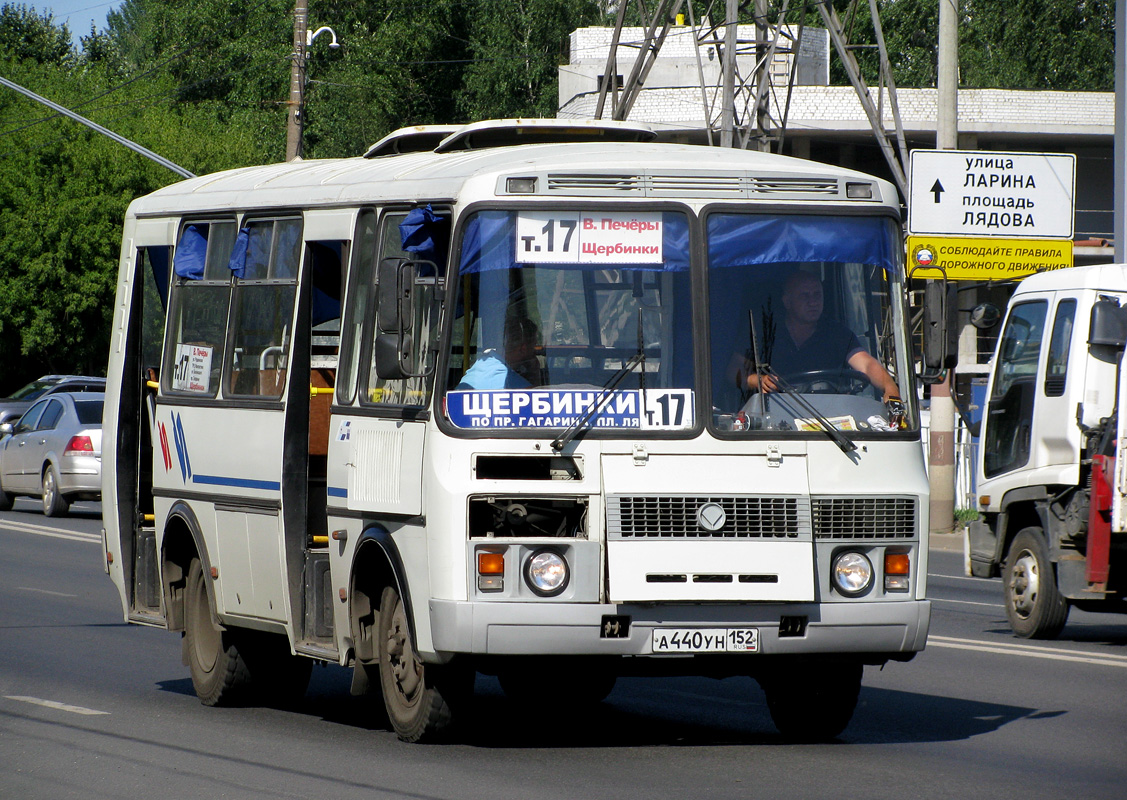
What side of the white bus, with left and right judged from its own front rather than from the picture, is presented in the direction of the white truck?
left

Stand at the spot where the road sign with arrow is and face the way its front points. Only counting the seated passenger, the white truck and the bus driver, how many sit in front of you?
3

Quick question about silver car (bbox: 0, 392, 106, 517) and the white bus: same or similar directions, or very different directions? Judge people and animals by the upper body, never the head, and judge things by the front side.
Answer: very different directions

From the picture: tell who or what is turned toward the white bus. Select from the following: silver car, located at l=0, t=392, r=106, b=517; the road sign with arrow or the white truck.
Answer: the road sign with arrow

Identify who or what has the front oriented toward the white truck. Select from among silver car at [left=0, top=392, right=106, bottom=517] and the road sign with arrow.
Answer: the road sign with arrow

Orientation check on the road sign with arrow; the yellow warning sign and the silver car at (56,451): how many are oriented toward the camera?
2

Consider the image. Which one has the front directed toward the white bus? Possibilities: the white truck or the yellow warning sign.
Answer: the yellow warning sign

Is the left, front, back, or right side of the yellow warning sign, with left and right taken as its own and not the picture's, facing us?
front

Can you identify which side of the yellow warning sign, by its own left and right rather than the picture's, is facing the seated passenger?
front

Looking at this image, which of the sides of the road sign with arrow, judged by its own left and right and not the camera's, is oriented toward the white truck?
front

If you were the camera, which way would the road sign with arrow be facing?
facing the viewer

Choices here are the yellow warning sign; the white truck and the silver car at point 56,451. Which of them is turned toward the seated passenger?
the yellow warning sign
